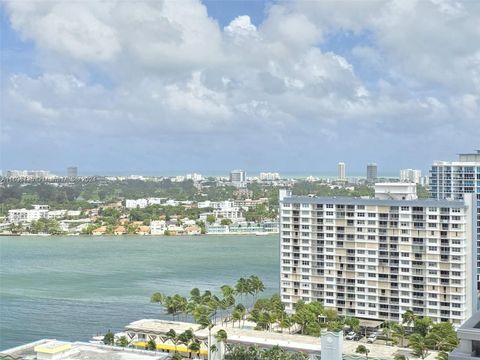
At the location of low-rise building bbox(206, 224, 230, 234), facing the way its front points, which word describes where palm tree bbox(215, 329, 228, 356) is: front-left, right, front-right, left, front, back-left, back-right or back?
front

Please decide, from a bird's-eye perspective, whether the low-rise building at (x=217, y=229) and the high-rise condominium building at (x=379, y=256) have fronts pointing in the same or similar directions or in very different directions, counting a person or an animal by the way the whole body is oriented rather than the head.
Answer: same or similar directions

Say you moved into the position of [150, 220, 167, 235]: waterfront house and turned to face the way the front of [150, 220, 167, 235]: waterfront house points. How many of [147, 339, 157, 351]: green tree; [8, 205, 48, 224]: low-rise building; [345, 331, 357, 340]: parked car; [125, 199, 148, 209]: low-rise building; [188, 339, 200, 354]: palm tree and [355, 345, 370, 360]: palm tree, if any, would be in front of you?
4

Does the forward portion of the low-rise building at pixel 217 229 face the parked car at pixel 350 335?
yes

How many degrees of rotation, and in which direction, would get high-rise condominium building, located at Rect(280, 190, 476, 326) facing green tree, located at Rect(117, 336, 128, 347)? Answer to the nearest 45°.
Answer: approximately 45° to its right

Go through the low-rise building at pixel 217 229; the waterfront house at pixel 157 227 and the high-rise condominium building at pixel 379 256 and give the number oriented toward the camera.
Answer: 3

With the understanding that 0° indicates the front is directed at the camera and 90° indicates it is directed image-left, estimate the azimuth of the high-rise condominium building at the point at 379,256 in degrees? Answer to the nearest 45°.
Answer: approximately 0°

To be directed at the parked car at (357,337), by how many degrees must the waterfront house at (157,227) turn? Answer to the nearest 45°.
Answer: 0° — it already faces it

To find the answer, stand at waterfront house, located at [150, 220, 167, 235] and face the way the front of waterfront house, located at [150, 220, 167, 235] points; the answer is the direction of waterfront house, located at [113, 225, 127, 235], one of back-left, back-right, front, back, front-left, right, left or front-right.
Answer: right

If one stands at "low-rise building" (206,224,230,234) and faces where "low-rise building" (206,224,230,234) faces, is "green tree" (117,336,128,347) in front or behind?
in front

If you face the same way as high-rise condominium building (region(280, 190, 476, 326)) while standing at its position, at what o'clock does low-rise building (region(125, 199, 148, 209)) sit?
The low-rise building is roughly at 5 o'clock from the high-rise condominium building.

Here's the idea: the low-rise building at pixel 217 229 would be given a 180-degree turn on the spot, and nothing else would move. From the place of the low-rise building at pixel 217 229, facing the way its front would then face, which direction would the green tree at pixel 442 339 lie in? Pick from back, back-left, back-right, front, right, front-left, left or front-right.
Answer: back

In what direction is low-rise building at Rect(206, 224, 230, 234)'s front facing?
toward the camera

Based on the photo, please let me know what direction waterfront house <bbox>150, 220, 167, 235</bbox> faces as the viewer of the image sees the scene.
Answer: facing the viewer

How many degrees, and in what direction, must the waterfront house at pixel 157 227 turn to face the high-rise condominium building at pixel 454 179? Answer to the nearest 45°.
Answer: approximately 45° to its left
